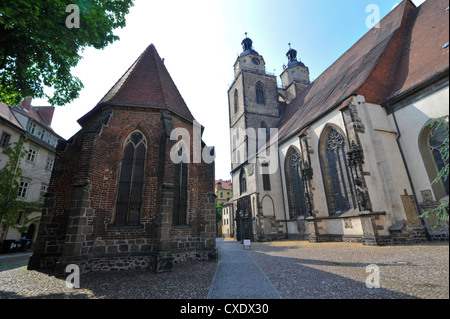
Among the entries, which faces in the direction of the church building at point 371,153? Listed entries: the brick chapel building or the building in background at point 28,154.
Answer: the building in background

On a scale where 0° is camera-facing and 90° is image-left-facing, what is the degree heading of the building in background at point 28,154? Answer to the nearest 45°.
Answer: approximately 315°

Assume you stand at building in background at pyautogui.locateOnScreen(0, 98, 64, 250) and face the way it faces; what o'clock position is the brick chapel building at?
The brick chapel building is roughly at 1 o'clock from the building in background.

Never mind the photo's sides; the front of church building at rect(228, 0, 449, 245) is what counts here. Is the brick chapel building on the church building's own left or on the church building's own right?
on the church building's own left

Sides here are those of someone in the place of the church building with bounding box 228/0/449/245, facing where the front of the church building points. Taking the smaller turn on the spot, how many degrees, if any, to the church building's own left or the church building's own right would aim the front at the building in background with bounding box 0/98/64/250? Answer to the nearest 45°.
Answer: approximately 45° to the church building's own left

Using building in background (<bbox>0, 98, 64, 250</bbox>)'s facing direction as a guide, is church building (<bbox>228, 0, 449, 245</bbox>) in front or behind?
in front

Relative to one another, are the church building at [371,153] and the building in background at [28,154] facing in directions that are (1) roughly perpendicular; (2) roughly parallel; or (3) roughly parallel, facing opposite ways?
roughly parallel, facing opposite ways
